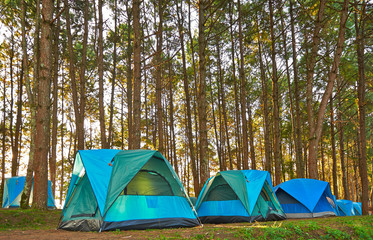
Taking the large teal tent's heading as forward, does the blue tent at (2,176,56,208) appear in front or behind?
behind

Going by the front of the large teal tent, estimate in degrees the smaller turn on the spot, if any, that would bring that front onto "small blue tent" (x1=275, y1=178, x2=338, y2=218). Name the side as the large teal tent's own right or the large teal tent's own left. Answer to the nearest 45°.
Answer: approximately 90° to the large teal tent's own left

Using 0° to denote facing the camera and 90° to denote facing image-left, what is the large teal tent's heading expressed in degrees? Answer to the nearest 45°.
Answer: approximately 315°

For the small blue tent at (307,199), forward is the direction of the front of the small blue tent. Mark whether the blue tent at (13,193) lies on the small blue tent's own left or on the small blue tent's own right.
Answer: on the small blue tent's own right

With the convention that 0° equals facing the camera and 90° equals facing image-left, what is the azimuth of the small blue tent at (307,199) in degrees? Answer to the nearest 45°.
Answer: approximately 45°

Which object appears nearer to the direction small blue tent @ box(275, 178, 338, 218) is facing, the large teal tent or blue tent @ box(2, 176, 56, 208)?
the large teal tent

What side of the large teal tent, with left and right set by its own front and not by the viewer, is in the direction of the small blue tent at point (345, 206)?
left
